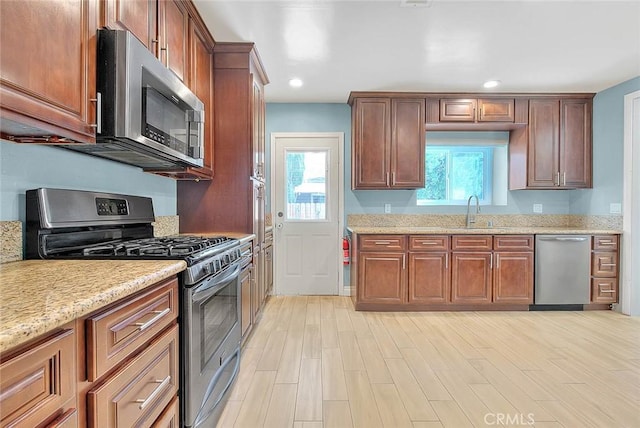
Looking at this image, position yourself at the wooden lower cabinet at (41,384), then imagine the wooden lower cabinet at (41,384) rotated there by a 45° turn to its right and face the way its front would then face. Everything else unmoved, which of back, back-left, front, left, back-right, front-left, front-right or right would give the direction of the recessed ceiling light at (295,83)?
back-left

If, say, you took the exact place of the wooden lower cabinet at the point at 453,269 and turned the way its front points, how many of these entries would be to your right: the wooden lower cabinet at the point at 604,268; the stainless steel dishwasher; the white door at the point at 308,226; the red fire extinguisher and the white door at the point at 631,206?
2

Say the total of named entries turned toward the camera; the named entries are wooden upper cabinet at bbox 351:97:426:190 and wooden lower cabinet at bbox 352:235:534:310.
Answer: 2

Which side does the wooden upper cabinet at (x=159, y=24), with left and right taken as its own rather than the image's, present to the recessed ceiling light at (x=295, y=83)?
left

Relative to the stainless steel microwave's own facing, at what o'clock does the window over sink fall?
The window over sink is roughly at 10 o'clock from the stainless steel microwave.

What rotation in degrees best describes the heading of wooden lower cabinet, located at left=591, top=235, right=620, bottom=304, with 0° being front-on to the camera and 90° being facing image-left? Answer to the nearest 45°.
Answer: approximately 315°

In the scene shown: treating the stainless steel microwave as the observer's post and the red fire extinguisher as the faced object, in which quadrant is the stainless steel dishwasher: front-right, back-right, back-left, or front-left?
front-right

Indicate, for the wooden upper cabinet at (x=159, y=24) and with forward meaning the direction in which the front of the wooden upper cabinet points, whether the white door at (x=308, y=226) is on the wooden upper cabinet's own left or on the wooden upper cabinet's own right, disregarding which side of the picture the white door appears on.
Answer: on the wooden upper cabinet's own left

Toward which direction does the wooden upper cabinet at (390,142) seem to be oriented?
toward the camera

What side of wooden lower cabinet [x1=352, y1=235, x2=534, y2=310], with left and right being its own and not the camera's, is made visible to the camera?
front

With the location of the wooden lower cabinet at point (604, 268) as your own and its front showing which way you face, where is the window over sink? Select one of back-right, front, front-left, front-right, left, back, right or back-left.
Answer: back-right

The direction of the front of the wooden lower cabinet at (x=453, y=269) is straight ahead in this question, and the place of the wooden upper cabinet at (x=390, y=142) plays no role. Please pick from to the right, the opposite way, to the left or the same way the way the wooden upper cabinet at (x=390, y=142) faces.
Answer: the same way

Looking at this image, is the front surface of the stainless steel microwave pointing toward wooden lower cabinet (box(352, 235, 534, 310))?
no

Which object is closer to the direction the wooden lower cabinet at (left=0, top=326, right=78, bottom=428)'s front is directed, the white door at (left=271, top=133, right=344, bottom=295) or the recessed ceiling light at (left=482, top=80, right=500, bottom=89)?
the recessed ceiling light

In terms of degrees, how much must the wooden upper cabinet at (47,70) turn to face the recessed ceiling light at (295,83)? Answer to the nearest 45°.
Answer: approximately 90° to its left

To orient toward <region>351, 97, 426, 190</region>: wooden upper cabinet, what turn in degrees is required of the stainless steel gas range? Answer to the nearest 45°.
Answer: approximately 90° to its left

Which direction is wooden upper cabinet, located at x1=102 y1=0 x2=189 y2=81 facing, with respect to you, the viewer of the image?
facing the viewer and to the right of the viewer

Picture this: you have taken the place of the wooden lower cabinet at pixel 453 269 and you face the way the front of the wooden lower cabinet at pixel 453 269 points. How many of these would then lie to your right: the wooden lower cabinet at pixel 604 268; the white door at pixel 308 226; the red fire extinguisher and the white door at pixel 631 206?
2

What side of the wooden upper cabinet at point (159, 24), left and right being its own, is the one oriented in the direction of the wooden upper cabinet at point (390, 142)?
left
